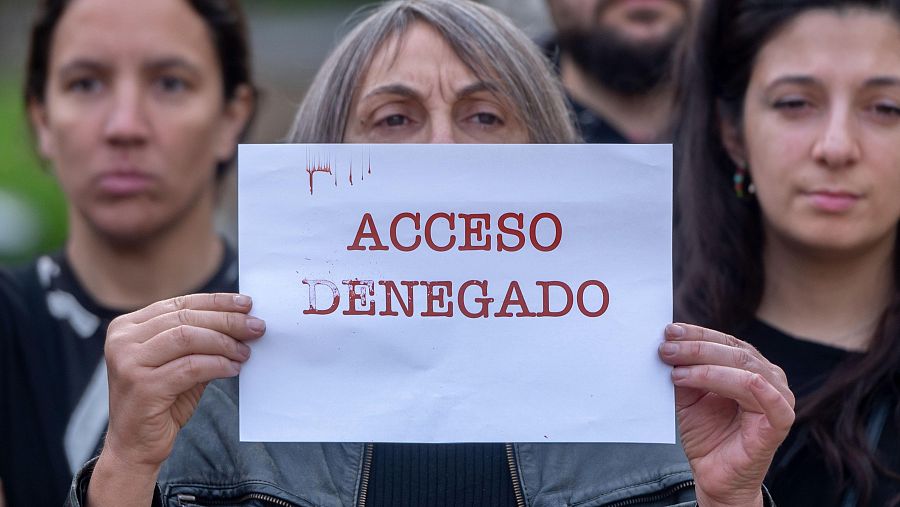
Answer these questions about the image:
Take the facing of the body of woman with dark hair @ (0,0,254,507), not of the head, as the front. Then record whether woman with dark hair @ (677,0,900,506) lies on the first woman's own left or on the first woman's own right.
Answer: on the first woman's own left

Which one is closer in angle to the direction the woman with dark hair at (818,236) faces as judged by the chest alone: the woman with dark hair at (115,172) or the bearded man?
the woman with dark hair

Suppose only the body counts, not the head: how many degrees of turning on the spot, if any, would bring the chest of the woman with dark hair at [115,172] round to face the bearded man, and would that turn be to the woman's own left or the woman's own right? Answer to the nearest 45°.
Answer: approximately 90° to the woman's own left

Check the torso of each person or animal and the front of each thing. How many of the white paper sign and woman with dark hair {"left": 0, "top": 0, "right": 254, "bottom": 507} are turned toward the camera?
2

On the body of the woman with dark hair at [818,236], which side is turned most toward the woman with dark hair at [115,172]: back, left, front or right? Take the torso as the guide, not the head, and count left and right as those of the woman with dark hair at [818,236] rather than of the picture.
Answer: right

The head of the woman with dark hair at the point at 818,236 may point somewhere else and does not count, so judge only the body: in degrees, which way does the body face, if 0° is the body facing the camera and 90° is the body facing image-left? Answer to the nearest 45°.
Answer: approximately 0°
